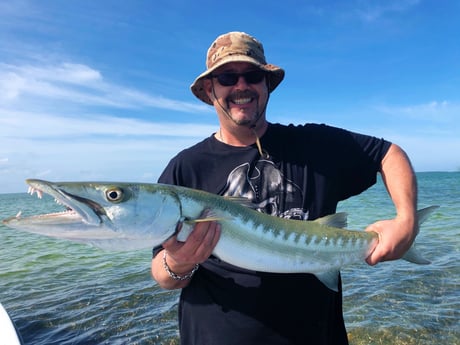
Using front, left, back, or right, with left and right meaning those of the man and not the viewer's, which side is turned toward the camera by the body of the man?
front

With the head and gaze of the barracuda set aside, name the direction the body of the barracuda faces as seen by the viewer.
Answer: to the viewer's left
